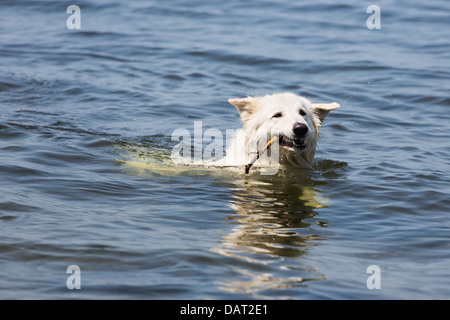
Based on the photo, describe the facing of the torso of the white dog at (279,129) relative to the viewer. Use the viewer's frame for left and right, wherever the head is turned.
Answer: facing the viewer and to the right of the viewer
